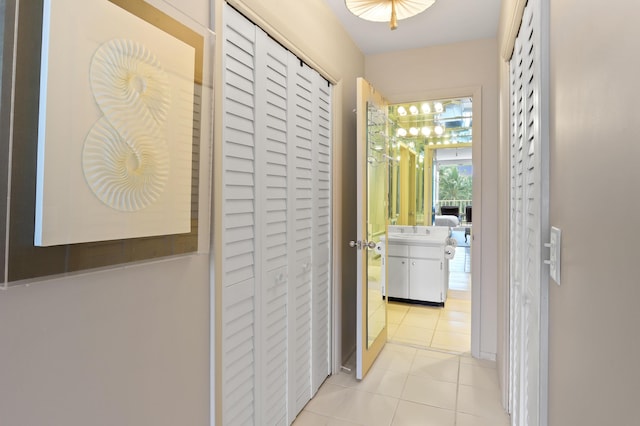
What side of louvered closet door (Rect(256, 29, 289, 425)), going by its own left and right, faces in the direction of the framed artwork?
right

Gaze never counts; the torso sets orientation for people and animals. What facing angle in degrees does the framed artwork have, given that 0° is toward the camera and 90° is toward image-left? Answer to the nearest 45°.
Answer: approximately 315°

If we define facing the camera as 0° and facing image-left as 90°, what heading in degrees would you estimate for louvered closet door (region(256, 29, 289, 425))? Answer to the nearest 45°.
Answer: approximately 315°

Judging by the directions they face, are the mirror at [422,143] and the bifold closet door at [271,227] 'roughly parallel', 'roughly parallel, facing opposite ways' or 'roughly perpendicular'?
roughly perpendicular

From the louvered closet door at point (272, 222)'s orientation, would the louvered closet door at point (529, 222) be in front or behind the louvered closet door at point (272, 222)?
in front

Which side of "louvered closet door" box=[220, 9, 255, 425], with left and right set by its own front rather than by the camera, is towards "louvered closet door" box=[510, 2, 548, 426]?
front

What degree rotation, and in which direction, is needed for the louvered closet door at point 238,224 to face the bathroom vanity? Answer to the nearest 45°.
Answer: approximately 90° to its left

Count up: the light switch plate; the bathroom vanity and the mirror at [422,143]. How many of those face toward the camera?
2

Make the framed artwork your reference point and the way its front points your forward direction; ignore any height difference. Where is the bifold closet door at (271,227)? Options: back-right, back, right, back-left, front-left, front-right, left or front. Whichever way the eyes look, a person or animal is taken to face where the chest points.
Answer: left

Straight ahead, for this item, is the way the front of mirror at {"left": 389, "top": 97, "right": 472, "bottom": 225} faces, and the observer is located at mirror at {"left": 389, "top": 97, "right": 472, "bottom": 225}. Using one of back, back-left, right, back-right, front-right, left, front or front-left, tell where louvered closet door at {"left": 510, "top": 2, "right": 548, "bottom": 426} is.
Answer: front

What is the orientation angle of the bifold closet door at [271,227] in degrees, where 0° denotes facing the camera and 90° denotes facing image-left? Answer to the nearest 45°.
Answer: approximately 315°

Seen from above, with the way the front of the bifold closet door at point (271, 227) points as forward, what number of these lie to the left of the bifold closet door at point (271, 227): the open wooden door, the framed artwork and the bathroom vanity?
2

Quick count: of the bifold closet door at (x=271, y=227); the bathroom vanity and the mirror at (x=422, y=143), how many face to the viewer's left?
0

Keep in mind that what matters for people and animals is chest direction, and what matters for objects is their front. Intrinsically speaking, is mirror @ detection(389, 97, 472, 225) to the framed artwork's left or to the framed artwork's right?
on its left

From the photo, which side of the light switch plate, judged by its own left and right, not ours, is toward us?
left

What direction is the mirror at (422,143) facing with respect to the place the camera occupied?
facing the viewer

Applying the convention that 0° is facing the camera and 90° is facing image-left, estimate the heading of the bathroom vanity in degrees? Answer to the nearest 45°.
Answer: approximately 0°

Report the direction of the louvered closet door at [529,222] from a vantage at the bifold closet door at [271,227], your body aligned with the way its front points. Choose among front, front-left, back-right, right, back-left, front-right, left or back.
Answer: front
